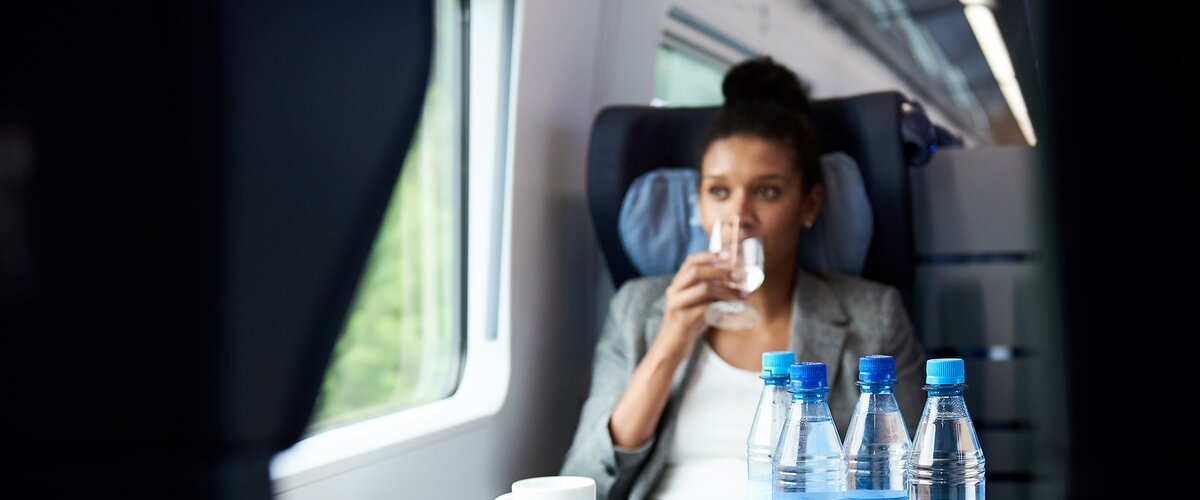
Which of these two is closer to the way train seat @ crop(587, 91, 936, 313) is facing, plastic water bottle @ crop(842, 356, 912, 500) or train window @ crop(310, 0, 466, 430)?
the plastic water bottle

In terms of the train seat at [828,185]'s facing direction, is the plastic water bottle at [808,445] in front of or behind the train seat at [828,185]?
in front

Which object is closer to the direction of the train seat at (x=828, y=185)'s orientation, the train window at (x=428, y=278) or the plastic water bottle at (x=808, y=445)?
the plastic water bottle

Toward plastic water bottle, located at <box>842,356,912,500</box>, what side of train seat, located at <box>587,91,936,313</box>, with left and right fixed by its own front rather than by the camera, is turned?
front

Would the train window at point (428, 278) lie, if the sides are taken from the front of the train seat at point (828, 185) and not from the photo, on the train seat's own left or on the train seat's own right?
on the train seat's own right

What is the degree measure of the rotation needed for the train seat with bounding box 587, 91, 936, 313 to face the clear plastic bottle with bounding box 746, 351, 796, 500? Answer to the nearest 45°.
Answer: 0° — it already faces it

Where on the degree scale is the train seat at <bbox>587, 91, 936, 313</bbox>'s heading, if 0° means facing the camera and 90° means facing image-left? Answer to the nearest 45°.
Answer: approximately 0°

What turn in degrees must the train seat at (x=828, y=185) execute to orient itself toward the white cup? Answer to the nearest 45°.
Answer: approximately 45° to its right

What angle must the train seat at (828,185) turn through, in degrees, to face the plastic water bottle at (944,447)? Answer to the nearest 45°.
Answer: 0° — it already faces it

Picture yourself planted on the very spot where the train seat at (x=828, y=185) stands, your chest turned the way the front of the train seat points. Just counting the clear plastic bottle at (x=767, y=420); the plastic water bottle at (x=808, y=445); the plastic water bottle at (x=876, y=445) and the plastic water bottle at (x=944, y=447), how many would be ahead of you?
4

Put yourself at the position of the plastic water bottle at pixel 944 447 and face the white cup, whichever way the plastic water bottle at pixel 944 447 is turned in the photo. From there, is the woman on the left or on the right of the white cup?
right
